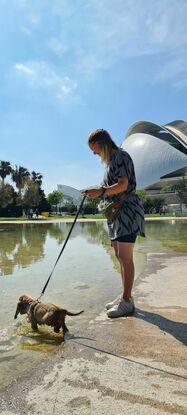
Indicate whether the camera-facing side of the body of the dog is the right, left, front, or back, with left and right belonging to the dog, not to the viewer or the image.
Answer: left

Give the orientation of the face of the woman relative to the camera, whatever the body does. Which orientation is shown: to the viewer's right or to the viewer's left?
to the viewer's left

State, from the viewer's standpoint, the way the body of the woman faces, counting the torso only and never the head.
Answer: to the viewer's left

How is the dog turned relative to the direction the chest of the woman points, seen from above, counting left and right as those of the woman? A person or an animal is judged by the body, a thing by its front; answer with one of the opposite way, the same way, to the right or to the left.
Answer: the same way

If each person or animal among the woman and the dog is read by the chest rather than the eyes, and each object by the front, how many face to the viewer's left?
2
